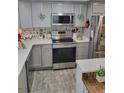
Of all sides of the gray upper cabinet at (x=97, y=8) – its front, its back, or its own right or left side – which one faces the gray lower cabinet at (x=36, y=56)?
right

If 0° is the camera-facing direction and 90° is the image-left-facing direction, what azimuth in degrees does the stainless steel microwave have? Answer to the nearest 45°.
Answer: approximately 0°

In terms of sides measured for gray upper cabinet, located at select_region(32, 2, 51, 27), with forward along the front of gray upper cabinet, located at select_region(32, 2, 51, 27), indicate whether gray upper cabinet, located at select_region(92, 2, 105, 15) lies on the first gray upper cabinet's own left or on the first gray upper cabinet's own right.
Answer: on the first gray upper cabinet's own left

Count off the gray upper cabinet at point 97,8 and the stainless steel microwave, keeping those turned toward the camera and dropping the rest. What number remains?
2
